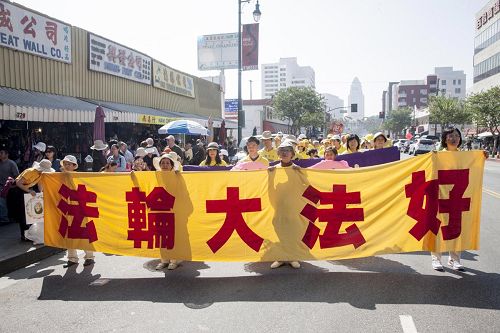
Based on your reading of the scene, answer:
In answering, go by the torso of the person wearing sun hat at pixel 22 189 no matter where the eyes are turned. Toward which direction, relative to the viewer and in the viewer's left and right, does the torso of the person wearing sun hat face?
facing to the right of the viewer

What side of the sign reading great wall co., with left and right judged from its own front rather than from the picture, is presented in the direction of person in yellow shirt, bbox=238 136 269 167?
front

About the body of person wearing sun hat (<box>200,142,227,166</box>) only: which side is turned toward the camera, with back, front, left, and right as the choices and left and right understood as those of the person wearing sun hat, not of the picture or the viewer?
front

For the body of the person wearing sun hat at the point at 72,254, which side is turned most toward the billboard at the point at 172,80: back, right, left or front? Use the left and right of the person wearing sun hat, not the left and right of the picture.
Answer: back

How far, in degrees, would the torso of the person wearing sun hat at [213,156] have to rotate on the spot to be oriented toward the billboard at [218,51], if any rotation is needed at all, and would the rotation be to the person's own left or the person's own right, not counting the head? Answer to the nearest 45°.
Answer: approximately 180°

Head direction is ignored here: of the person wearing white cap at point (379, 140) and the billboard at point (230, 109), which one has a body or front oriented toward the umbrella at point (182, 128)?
the billboard

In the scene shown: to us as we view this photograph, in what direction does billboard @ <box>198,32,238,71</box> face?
facing the viewer

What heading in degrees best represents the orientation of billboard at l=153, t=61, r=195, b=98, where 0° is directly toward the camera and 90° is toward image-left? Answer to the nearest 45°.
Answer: approximately 315°

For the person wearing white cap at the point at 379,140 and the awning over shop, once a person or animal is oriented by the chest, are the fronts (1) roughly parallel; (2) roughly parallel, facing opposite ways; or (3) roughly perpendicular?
roughly perpendicular
